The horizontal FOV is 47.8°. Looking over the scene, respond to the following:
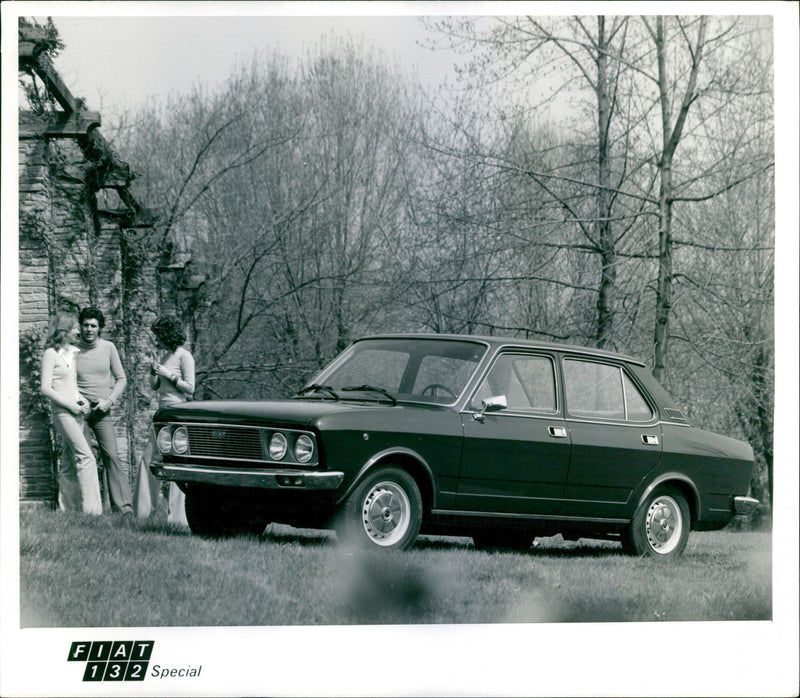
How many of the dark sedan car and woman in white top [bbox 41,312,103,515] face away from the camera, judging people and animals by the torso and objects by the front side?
0

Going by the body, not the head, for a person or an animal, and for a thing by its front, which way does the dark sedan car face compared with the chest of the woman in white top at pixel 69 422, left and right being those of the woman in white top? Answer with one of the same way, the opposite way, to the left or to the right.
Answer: to the right

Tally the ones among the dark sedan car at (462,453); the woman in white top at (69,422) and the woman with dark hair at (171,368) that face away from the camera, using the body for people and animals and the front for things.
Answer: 0

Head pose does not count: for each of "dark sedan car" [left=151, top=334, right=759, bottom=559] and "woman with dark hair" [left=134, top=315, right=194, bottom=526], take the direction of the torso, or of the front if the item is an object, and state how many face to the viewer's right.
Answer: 0

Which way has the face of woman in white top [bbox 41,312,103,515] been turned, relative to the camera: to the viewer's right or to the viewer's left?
to the viewer's right

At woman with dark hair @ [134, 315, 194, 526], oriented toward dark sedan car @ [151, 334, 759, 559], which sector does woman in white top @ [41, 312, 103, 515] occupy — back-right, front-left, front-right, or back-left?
back-right

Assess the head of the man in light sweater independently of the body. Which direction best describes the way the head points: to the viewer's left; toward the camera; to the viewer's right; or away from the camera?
toward the camera

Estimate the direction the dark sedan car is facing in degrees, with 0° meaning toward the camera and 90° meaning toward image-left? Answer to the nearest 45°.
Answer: approximately 45°

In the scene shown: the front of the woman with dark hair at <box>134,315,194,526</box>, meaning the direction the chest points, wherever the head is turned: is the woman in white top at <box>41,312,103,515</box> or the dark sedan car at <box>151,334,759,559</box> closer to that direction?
the woman in white top

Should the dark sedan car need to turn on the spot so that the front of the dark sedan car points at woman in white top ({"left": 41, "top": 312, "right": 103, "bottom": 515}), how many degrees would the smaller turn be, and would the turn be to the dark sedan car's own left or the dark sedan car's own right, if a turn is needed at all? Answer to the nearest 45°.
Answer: approximately 45° to the dark sedan car's own right

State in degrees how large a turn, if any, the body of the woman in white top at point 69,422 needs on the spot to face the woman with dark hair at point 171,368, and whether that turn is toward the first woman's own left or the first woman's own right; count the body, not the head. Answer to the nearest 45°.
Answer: approximately 45° to the first woman's own left

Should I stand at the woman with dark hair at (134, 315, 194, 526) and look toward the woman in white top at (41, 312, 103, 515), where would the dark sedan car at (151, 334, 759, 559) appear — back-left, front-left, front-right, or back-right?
back-left
